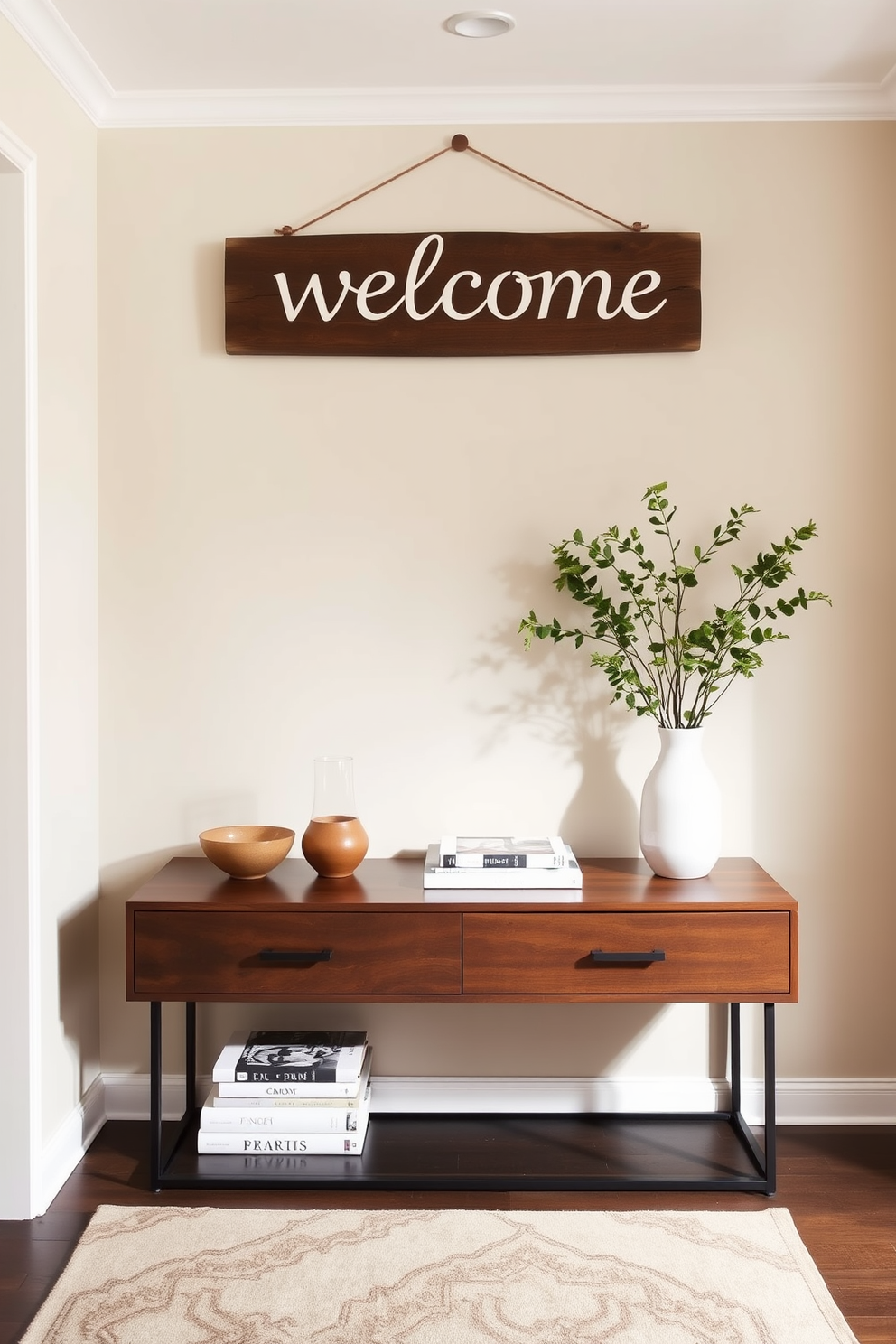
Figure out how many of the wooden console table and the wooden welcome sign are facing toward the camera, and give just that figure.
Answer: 2

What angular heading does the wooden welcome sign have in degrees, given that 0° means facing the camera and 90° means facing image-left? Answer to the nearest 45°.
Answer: approximately 0°

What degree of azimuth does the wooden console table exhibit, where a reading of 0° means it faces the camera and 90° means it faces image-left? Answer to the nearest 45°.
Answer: approximately 0°
